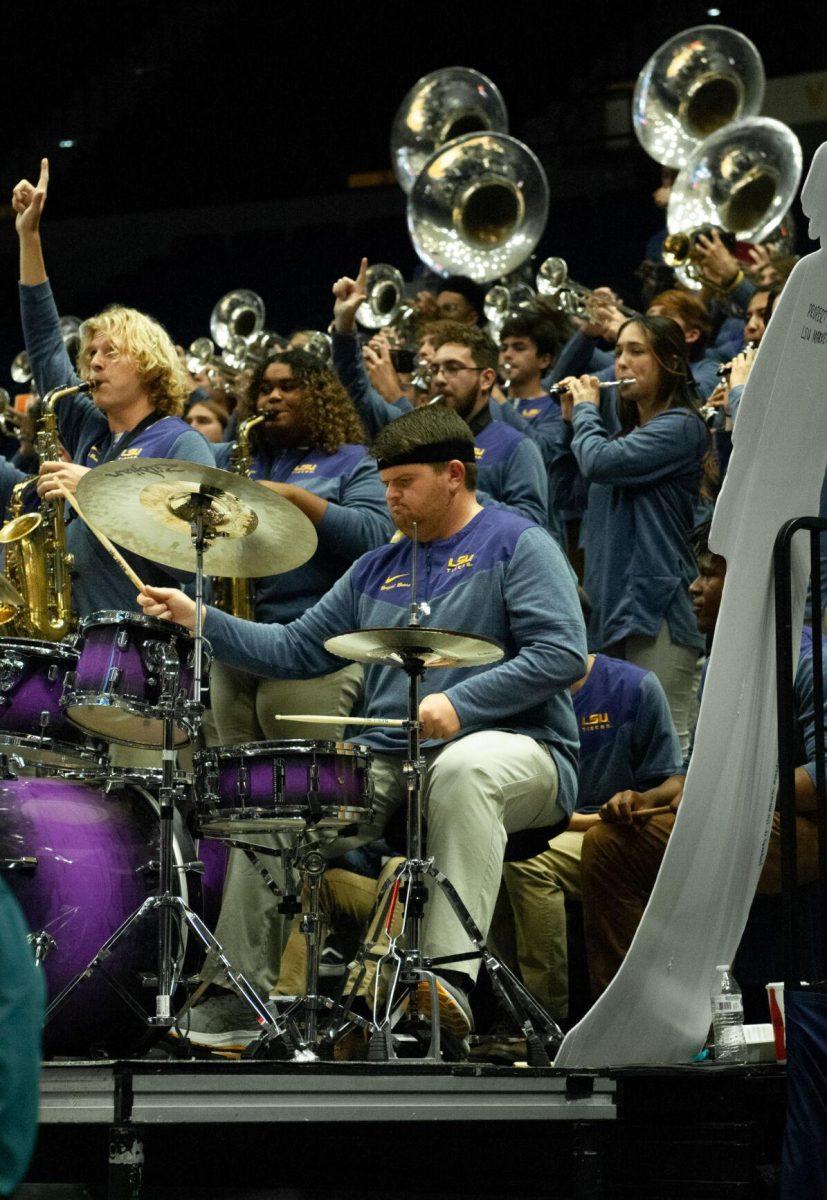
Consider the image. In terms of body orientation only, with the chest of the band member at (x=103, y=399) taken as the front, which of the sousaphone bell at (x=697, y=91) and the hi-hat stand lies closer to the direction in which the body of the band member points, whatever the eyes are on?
the hi-hat stand

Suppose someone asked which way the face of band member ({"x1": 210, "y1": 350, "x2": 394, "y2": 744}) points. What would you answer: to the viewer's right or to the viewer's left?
to the viewer's left

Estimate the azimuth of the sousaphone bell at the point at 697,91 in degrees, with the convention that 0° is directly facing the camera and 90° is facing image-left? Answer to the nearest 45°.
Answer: approximately 45°

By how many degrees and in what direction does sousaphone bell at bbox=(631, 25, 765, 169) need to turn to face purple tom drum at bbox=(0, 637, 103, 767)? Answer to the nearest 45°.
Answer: approximately 45° to its left

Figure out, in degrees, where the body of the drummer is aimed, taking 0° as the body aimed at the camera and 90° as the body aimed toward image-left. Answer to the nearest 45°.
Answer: approximately 45°

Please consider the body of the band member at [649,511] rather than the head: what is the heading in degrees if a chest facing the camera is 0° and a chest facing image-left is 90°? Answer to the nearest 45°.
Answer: approximately 45°

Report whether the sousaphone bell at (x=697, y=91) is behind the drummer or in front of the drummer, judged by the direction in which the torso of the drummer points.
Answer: behind

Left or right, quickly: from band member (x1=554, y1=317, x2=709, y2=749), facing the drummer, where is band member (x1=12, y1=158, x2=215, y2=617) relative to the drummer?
right
